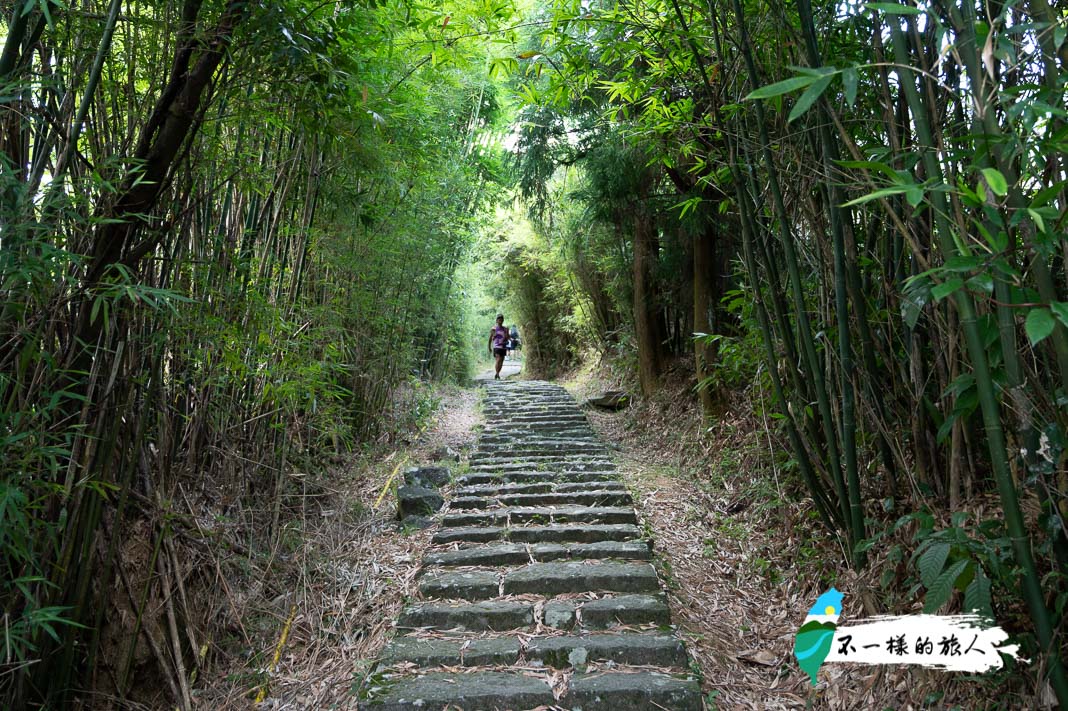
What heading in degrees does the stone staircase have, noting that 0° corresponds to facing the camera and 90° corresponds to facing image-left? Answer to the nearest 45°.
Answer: approximately 0°

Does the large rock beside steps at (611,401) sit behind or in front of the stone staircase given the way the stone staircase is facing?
behind
